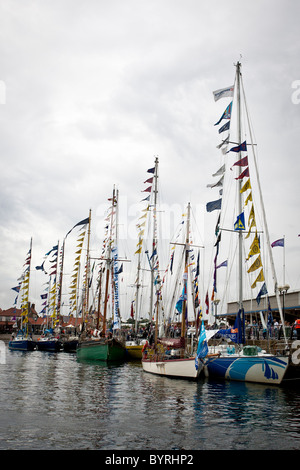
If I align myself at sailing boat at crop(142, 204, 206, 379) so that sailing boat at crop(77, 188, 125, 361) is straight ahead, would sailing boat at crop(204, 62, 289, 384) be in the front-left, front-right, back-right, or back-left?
back-right

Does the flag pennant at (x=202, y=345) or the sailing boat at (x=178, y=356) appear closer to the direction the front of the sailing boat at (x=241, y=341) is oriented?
the flag pennant
